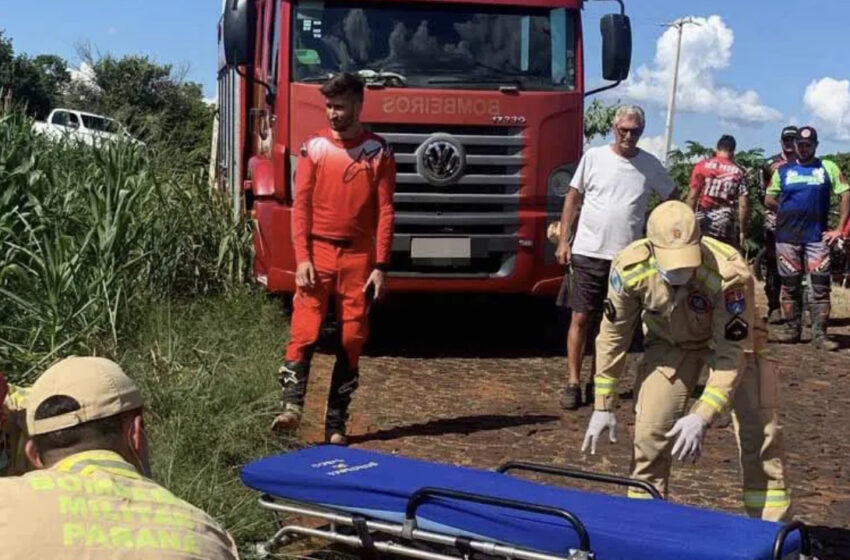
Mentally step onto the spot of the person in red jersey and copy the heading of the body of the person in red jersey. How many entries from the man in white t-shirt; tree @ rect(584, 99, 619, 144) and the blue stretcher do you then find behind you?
2

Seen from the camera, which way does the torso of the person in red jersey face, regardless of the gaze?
away from the camera

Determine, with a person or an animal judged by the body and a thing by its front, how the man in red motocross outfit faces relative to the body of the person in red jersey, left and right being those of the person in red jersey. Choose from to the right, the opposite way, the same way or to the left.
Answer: the opposite way

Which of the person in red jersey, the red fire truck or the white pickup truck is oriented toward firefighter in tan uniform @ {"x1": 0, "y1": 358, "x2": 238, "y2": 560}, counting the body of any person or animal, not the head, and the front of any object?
the red fire truck

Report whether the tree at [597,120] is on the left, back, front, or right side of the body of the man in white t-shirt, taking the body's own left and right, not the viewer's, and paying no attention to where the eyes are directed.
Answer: back

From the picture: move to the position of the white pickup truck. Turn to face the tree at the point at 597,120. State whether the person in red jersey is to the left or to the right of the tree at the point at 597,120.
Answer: right

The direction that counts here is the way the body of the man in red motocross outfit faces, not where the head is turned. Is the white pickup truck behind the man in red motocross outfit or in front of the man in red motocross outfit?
behind

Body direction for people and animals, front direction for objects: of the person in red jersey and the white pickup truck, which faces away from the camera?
the person in red jersey

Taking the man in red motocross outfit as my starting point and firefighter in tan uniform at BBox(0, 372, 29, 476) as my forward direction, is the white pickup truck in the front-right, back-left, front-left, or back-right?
back-right
